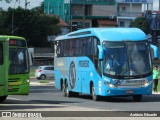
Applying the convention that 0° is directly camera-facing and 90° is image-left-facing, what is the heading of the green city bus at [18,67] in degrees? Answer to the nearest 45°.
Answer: approximately 315°

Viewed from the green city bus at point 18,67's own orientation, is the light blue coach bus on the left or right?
on its left
